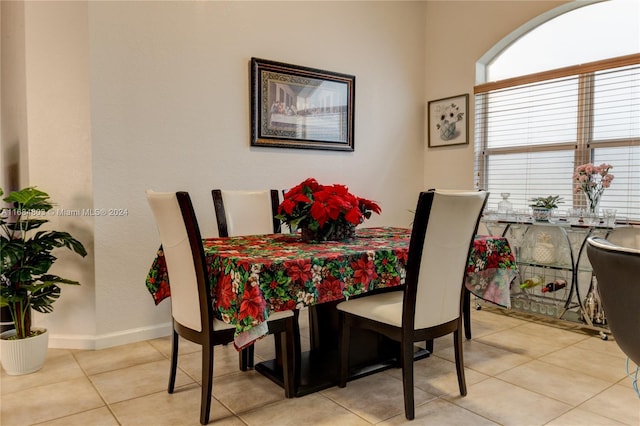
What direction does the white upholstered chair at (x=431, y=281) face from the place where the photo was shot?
facing away from the viewer and to the left of the viewer

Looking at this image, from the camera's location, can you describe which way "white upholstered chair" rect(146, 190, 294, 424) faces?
facing away from the viewer and to the right of the viewer

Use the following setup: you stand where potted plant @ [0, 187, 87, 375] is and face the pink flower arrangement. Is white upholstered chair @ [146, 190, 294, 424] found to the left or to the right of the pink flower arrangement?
right

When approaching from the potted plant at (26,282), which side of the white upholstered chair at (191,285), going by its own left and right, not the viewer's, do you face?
left

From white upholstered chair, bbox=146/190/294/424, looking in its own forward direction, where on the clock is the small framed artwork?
The small framed artwork is roughly at 12 o'clock from the white upholstered chair.

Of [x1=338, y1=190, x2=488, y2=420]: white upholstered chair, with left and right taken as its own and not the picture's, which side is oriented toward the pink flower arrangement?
right

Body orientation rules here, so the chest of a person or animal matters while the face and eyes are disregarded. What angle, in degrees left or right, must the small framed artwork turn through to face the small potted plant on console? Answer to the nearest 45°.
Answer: approximately 90° to its left
